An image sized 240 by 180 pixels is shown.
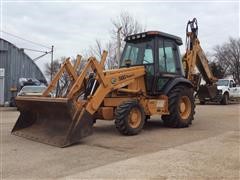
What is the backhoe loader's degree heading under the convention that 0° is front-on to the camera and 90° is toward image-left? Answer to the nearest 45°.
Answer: approximately 45°

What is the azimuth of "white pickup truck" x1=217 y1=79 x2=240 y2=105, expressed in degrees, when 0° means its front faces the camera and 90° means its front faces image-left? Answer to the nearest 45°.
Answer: approximately 45°

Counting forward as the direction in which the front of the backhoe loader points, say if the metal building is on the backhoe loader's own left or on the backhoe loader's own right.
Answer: on the backhoe loader's own right

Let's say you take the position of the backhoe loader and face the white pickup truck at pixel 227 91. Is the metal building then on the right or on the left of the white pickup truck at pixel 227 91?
left
